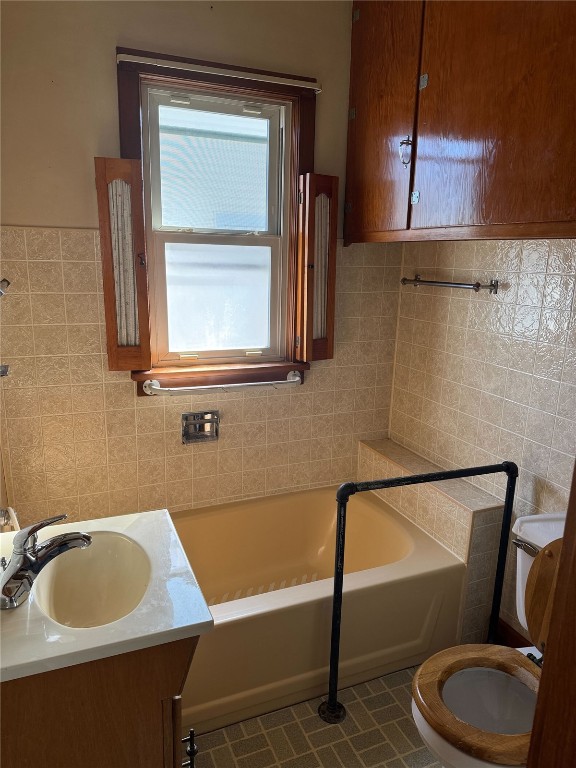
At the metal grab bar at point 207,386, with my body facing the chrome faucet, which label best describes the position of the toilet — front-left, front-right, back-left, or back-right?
front-left

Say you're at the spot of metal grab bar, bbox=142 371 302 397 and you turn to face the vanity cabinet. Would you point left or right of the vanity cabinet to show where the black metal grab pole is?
left

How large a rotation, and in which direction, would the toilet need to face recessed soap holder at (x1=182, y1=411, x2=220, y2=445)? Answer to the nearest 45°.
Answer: approximately 45° to its right

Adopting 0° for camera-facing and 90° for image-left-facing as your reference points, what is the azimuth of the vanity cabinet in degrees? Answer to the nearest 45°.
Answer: approximately 270°

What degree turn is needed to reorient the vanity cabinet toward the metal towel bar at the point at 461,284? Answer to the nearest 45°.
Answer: approximately 45° to its left

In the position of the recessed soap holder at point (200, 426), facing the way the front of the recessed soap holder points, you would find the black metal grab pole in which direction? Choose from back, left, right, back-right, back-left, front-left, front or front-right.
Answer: front-left

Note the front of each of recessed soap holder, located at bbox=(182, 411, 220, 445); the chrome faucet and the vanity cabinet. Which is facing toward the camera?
the recessed soap holder

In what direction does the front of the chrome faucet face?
to the viewer's right

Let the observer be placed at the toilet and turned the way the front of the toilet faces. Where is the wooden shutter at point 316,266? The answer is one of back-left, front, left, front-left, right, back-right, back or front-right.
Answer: right

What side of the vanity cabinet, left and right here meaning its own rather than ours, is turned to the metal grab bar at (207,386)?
left

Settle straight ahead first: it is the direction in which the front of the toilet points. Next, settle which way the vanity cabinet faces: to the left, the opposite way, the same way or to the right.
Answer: the opposite way

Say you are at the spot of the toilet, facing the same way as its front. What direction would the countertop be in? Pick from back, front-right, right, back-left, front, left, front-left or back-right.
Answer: front

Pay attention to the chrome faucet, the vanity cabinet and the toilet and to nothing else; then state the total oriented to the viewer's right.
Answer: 2

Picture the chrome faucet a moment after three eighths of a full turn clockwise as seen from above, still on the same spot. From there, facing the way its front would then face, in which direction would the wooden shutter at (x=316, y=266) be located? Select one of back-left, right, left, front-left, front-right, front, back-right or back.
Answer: back

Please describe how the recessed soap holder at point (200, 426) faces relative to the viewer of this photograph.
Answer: facing the viewer
